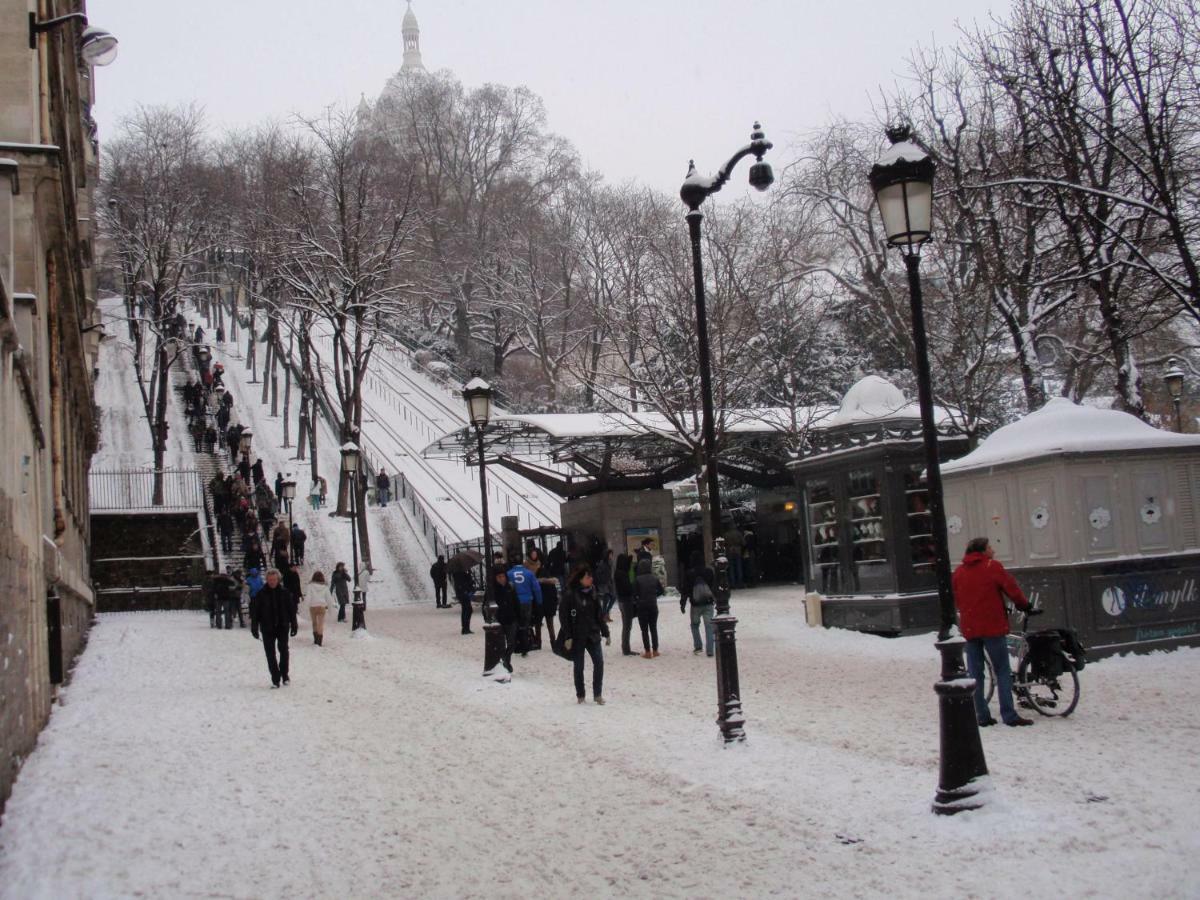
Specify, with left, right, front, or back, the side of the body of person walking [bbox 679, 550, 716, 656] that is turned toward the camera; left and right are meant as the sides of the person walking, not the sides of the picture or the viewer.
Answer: back

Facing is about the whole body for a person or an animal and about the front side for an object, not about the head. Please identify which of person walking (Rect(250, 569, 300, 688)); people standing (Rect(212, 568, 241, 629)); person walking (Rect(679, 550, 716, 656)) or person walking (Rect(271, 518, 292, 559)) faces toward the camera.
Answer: person walking (Rect(250, 569, 300, 688))

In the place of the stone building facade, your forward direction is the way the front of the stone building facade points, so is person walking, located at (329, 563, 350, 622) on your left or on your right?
on your left

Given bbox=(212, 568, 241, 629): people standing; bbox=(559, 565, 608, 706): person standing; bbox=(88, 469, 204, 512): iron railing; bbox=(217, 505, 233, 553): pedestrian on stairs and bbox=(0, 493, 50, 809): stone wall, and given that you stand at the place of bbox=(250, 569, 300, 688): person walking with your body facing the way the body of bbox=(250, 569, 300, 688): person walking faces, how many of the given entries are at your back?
3

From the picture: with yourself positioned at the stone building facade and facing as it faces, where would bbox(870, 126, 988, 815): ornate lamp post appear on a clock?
The ornate lamp post is roughly at 2 o'clock from the stone building facade.

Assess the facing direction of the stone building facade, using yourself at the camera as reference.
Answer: facing to the right of the viewer

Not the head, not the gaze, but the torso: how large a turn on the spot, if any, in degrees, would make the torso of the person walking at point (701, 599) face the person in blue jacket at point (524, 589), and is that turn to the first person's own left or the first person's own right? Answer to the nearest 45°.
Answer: approximately 90° to the first person's own left
